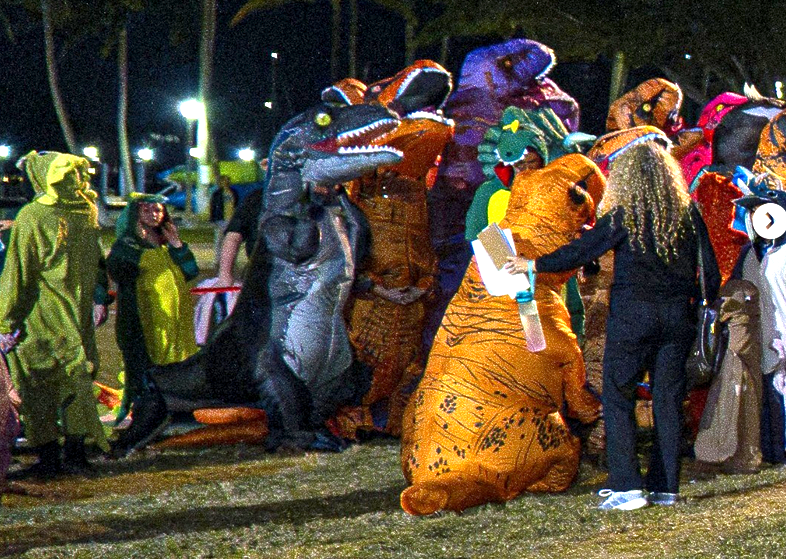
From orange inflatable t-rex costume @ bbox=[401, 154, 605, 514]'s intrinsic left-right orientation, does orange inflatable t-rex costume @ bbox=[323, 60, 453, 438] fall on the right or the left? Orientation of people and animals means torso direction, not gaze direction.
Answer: on its left

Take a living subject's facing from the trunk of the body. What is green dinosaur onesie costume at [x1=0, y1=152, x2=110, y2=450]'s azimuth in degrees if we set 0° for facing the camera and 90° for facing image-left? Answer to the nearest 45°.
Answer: approximately 315°

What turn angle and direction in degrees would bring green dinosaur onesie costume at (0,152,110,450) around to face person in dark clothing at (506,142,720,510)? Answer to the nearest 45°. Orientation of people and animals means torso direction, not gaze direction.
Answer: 0° — it already faces them

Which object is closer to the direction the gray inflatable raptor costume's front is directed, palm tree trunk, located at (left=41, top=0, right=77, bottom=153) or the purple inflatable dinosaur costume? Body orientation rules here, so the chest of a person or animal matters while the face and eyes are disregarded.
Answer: the purple inflatable dinosaur costume

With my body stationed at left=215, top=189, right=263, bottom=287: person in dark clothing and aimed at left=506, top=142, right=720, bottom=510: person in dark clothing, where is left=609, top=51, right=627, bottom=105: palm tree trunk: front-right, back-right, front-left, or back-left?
back-left

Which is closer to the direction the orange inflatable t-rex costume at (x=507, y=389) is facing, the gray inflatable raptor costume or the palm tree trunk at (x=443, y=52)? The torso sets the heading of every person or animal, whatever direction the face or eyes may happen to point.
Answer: the palm tree trunk

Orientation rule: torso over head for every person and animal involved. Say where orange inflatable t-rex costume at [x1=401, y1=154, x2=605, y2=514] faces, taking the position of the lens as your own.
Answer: facing away from the viewer and to the right of the viewer

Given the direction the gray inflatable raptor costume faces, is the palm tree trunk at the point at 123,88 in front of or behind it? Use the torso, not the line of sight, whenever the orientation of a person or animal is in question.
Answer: behind
